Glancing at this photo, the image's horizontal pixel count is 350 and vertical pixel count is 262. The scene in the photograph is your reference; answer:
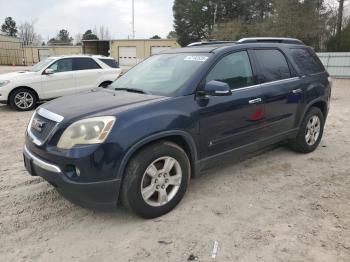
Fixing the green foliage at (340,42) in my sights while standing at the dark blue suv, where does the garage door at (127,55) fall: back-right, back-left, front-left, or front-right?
front-left

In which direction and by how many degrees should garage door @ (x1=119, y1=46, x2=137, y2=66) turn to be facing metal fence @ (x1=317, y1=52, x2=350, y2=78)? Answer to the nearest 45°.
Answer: approximately 45° to its left

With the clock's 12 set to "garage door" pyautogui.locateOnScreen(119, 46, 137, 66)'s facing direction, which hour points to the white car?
The white car is roughly at 12 o'clock from the garage door.

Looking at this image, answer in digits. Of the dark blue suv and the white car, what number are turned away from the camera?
0

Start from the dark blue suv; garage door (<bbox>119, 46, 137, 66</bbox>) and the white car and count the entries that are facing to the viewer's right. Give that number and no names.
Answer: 0

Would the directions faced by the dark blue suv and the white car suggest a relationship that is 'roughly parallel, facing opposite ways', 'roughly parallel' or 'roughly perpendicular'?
roughly parallel

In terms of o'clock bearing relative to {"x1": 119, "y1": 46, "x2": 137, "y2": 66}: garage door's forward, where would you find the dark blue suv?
The dark blue suv is roughly at 12 o'clock from the garage door.

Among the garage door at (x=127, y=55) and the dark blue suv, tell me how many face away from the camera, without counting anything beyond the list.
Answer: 0

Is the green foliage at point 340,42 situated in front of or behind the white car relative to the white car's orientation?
behind

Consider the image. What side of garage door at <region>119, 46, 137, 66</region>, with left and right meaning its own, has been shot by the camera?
front

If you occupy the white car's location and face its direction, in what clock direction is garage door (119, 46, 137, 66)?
The garage door is roughly at 5 o'clock from the white car.

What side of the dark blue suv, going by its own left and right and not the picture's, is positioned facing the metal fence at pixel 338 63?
back
